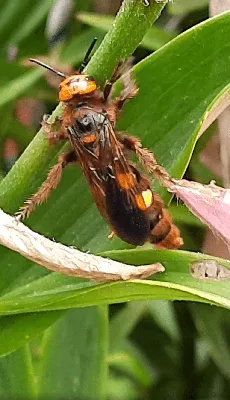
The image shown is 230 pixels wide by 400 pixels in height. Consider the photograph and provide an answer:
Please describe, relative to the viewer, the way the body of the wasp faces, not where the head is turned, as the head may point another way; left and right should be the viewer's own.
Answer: facing away from the viewer and to the left of the viewer

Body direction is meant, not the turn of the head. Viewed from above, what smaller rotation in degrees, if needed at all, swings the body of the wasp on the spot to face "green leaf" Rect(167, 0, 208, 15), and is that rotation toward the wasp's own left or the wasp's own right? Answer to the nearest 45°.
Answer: approximately 45° to the wasp's own right
